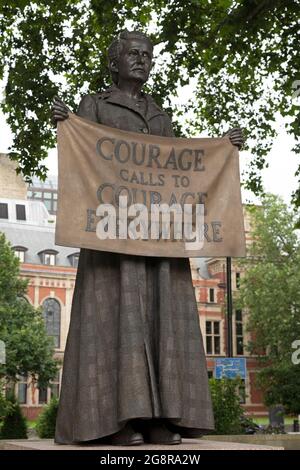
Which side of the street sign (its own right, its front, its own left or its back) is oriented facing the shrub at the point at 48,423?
right

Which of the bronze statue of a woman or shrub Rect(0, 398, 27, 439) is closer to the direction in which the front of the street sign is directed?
the bronze statue of a woman

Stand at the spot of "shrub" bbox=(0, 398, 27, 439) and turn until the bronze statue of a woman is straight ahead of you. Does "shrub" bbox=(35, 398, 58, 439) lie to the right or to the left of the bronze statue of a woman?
left

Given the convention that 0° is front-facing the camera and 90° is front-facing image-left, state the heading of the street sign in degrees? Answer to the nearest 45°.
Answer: approximately 0°

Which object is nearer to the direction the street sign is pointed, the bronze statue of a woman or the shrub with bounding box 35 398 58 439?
the bronze statue of a woman

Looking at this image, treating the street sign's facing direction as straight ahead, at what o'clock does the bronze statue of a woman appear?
The bronze statue of a woman is roughly at 12 o'clock from the street sign.

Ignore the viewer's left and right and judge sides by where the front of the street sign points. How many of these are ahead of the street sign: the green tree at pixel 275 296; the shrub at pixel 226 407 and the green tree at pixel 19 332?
1

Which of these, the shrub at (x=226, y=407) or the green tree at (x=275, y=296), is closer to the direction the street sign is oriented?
the shrub

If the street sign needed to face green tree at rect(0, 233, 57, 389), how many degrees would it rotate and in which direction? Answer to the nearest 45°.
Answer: approximately 135° to its right

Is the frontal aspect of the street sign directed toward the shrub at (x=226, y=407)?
yes

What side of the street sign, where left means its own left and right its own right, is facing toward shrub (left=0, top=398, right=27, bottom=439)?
right

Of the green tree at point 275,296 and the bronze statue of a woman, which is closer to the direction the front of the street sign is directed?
the bronze statue of a woman
